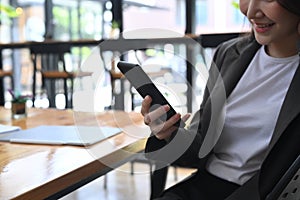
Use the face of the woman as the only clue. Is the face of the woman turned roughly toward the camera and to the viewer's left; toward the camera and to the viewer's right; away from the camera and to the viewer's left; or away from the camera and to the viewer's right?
toward the camera and to the viewer's left

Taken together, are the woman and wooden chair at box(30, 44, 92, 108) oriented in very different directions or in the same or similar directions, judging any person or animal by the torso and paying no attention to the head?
very different directions

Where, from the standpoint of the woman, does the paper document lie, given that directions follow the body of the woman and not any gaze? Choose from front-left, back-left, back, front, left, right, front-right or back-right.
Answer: front-right

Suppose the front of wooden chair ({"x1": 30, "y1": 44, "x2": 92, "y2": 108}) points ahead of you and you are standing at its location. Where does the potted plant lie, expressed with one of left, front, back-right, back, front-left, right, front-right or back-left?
back-right

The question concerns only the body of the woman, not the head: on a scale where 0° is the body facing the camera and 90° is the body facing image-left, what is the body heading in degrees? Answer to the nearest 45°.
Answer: approximately 45°
